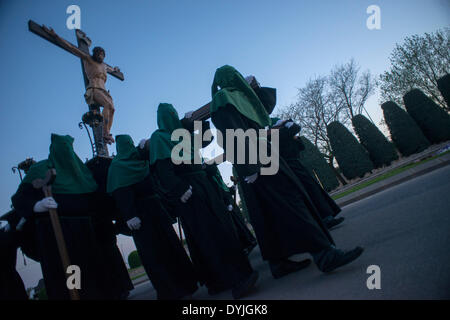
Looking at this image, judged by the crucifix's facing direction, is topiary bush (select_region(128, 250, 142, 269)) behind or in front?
behind

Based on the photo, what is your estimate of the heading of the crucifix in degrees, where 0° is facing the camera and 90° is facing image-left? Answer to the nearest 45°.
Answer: approximately 315°

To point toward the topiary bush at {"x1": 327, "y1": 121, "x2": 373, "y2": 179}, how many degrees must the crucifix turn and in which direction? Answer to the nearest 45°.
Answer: approximately 90° to its left
